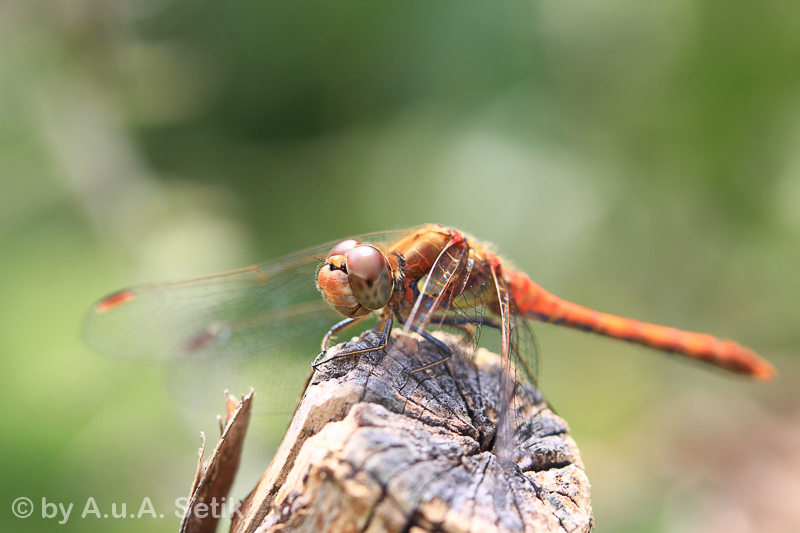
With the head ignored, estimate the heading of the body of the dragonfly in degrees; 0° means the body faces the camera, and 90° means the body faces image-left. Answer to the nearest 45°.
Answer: approximately 45°
